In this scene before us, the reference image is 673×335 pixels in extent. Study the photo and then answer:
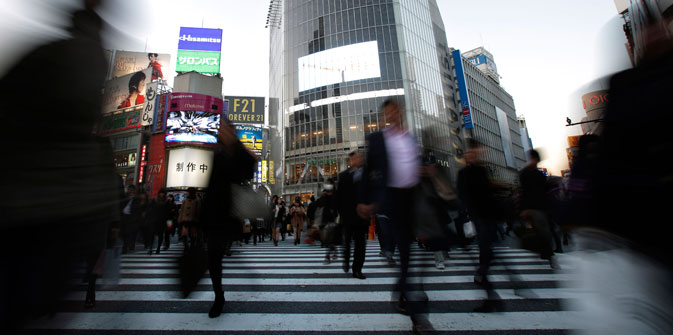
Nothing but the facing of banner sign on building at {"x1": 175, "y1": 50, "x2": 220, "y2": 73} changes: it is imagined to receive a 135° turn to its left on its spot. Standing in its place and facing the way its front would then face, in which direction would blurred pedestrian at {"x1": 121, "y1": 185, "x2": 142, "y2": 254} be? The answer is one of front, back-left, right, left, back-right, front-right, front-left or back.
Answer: back-right

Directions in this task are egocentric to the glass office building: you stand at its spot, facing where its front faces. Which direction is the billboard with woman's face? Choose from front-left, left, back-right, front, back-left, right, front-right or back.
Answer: right

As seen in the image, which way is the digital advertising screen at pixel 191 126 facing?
toward the camera

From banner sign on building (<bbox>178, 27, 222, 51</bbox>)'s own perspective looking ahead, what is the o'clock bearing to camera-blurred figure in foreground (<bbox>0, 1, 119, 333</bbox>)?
The camera-blurred figure in foreground is roughly at 12 o'clock from the banner sign on building.

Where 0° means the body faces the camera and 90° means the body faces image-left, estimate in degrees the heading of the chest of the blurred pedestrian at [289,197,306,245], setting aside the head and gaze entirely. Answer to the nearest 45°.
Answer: approximately 0°

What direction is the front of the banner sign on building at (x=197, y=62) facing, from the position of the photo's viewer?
facing the viewer

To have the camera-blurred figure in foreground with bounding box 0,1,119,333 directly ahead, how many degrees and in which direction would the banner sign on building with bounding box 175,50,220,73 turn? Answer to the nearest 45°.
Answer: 0° — it already faces them

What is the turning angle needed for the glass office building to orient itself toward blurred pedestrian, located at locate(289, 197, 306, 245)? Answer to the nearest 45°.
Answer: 0° — it already faces them

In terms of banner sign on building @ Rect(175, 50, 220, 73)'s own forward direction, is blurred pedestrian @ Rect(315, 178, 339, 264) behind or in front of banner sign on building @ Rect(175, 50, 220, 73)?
in front

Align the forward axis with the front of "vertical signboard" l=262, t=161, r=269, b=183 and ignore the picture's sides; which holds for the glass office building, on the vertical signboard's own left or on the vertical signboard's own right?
on the vertical signboard's own left

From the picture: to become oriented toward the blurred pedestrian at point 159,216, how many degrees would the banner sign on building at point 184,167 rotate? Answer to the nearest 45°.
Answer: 0° — it already faces them

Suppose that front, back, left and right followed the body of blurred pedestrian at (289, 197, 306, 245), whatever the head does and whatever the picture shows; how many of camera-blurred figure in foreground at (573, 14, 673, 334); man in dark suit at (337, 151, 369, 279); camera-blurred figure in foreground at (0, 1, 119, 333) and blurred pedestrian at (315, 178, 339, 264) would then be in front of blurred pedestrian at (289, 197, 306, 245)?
4

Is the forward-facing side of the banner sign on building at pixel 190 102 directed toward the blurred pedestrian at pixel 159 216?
yes

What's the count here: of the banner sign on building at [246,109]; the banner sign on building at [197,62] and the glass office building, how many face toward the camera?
3
